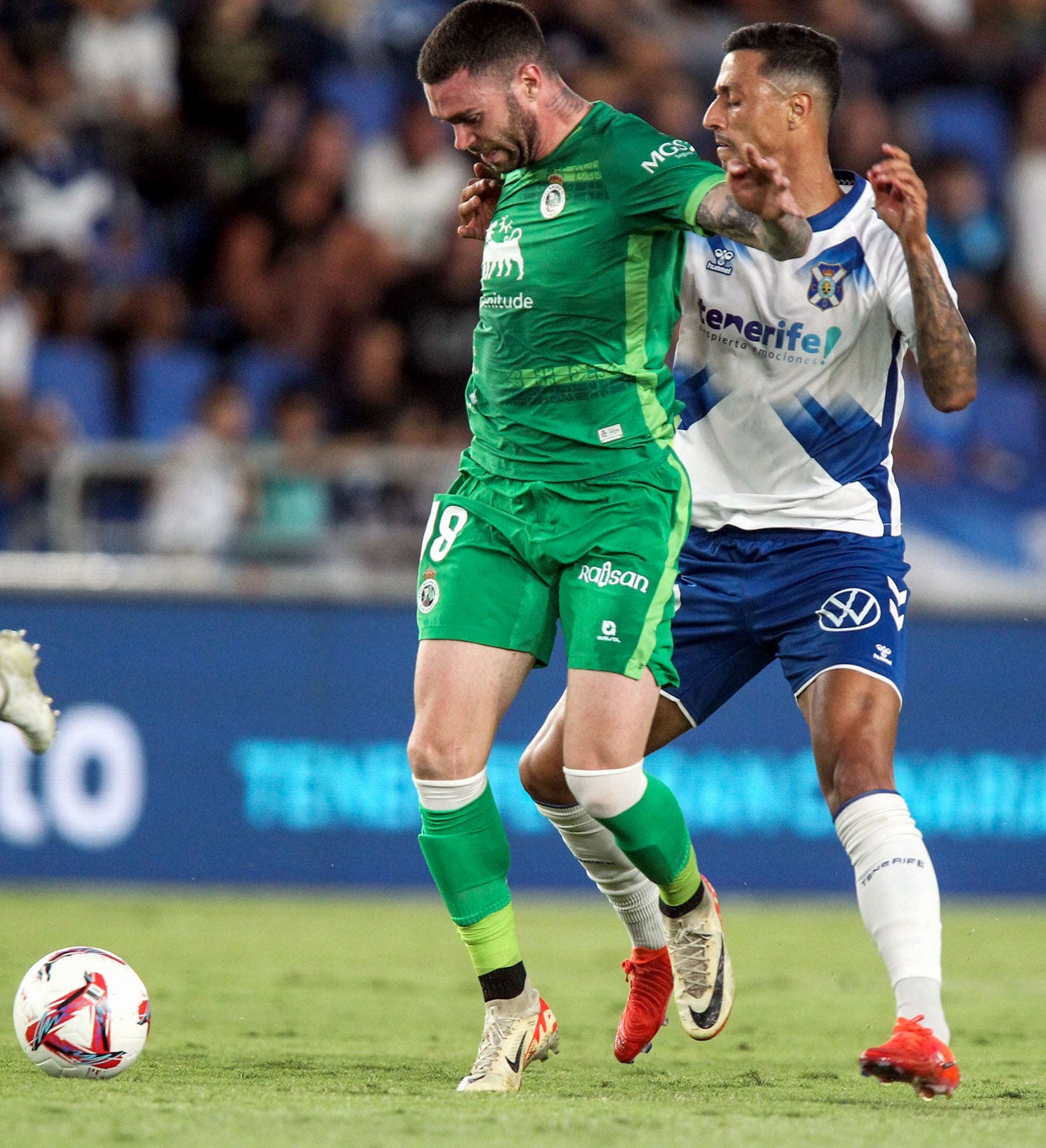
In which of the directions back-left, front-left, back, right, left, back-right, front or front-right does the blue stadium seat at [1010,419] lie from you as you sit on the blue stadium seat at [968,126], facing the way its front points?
front

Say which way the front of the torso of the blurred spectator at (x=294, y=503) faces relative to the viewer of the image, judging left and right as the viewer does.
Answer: facing the viewer

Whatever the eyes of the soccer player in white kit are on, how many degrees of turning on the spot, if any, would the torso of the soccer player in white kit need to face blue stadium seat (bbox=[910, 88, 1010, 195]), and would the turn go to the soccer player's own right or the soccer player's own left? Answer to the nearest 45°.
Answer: approximately 135° to the soccer player's own right

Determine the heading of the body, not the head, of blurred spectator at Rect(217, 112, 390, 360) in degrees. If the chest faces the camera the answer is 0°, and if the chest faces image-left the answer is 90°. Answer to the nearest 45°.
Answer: approximately 0°

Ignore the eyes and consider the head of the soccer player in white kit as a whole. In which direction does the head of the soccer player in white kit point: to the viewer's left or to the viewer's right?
to the viewer's left

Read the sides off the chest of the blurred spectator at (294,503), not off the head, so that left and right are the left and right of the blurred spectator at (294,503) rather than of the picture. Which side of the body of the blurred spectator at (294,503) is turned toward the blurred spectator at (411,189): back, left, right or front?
back

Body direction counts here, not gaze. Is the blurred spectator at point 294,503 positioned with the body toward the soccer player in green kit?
yes

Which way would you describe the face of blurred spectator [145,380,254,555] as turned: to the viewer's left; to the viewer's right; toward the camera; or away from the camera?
toward the camera

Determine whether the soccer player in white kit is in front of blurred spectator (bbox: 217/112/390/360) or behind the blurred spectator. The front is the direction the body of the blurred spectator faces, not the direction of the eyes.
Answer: in front

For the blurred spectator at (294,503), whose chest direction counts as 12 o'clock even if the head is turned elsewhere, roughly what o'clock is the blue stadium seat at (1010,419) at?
The blue stadium seat is roughly at 8 o'clock from the blurred spectator.

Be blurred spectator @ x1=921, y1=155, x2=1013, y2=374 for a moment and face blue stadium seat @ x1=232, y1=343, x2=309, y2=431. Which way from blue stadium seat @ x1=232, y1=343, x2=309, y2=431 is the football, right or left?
left

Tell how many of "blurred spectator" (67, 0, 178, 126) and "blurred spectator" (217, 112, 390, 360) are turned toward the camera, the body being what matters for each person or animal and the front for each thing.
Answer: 2

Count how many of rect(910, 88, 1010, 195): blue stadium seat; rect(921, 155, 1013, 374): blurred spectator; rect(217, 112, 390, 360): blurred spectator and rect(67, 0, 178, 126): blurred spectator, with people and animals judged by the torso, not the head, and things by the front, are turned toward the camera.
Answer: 4

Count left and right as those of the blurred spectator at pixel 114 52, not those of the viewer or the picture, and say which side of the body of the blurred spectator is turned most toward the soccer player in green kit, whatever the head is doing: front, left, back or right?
front

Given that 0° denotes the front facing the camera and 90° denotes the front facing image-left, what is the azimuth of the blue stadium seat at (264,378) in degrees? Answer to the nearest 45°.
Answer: approximately 0°

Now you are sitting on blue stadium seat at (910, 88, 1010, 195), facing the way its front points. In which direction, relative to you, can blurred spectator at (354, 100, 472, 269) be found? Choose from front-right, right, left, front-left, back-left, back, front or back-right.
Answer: front-right

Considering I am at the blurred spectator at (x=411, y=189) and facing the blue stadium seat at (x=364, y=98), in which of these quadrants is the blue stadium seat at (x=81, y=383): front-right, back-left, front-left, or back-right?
back-left

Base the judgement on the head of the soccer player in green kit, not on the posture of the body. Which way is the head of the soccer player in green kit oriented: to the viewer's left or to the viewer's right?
to the viewer's left

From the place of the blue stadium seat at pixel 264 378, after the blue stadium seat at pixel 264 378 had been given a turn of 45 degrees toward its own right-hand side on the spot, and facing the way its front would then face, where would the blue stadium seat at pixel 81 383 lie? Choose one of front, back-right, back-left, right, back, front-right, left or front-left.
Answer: front-right
